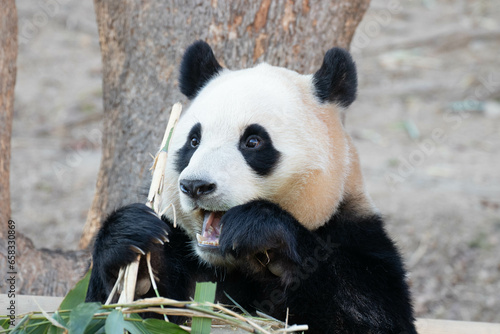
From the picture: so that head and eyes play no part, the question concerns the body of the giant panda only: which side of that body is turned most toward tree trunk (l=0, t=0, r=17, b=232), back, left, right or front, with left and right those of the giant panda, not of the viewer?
right

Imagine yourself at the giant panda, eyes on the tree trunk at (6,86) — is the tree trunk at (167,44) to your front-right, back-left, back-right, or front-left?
front-right

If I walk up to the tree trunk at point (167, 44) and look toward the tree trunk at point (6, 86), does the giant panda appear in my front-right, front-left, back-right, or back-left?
back-left

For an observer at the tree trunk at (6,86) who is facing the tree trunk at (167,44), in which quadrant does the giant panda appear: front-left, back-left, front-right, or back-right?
front-right

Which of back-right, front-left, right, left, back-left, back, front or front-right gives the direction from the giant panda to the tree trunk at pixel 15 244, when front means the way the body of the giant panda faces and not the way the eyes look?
right

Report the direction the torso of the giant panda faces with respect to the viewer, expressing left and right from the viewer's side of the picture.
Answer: facing the viewer and to the left of the viewer
